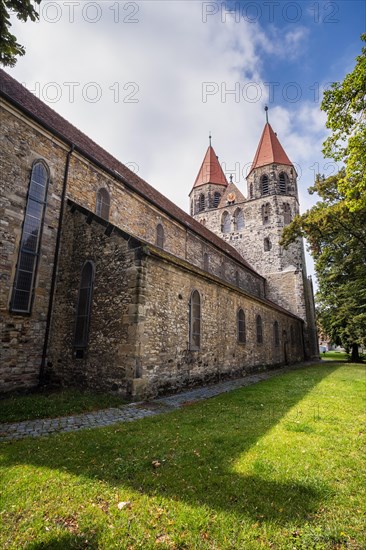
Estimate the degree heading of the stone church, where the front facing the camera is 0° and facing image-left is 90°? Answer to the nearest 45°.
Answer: approximately 225°
